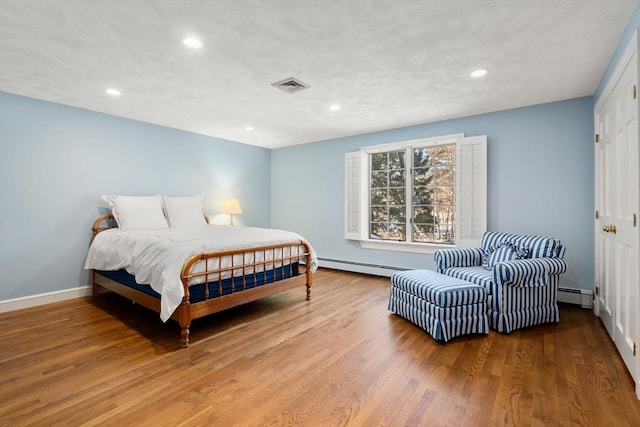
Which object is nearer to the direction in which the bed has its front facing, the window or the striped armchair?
the striped armchair

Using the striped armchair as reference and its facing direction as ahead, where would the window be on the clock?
The window is roughly at 3 o'clock from the striped armchair.

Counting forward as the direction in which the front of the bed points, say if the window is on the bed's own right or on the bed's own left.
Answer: on the bed's own left

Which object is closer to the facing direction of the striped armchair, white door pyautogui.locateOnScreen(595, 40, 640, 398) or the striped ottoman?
the striped ottoman

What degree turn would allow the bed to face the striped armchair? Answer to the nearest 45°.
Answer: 0° — it already faces it

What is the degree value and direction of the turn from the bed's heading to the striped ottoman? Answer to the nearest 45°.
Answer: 0° — it already faces it

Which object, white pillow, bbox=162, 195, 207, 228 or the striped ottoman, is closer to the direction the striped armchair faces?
the striped ottoman

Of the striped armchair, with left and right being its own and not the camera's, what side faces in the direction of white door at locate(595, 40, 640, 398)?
left

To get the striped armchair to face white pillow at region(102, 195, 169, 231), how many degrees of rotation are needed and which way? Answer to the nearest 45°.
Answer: approximately 45° to its right

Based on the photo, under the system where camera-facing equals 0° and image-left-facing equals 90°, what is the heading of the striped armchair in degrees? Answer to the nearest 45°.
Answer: approximately 45°

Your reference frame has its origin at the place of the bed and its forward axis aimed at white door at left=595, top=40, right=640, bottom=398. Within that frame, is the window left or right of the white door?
left

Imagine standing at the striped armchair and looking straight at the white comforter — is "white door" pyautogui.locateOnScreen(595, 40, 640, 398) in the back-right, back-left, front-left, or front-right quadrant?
back-left

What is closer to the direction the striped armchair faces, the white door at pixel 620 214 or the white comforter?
the white comforter

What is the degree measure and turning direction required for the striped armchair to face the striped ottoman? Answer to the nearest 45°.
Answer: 0° — it already faces it
